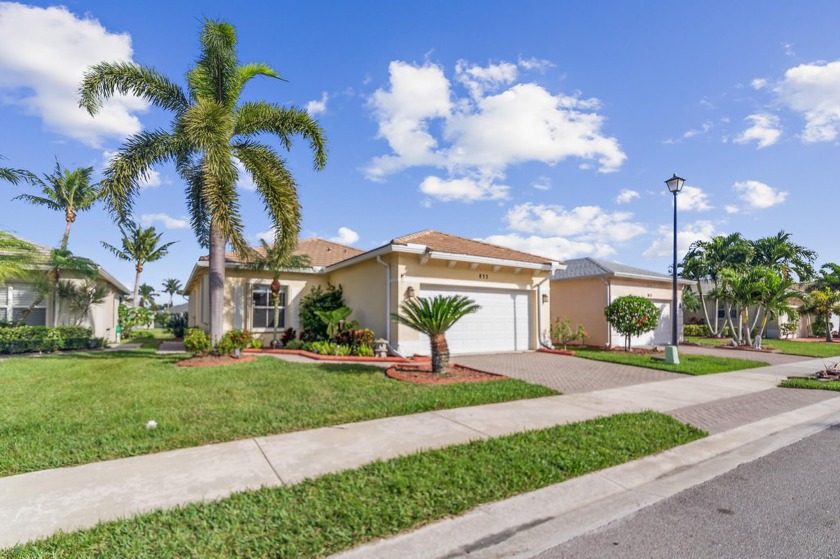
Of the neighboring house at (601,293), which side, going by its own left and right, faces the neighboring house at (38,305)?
right

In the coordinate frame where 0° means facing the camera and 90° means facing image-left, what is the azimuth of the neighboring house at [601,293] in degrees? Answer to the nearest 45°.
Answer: approximately 315°

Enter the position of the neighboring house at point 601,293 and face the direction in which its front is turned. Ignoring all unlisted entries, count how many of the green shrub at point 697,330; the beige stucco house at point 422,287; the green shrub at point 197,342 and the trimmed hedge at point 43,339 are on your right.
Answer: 3

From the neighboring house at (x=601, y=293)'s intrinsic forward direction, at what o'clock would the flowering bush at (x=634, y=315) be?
The flowering bush is roughly at 1 o'clock from the neighboring house.

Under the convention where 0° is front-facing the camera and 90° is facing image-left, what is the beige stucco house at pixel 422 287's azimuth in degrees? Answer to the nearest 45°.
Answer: approximately 315°

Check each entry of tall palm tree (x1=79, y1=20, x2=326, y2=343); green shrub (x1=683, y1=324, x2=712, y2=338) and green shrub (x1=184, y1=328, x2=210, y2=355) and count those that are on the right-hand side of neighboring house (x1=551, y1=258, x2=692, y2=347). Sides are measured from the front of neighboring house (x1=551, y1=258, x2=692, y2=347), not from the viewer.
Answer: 2

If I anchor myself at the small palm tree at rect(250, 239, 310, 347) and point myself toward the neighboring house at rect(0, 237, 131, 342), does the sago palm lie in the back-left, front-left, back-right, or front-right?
back-left

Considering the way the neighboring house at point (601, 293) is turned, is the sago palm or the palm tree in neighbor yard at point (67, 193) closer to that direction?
the sago palm
